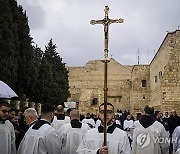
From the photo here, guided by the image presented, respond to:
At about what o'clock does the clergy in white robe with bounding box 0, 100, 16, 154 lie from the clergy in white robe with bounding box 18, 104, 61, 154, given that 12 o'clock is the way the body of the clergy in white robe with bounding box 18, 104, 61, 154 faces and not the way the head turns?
the clergy in white robe with bounding box 0, 100, 16, 154 is roughly at 8 o'clock from the clergy in white robe with bounding box 18, 104, 61, 154.

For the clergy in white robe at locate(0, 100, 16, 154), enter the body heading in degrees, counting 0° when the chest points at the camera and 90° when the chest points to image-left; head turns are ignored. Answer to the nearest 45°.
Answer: approximately 45°

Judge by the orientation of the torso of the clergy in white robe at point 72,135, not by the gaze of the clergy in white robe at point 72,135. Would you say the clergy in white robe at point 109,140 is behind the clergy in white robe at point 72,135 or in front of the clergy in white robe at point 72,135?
behind

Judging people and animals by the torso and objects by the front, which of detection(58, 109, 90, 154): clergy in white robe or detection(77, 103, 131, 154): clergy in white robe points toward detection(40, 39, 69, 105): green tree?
detection(58, 109, 90, 154): clergy in white robe

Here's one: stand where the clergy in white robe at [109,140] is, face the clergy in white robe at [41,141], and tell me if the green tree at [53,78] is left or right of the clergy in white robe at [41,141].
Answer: right

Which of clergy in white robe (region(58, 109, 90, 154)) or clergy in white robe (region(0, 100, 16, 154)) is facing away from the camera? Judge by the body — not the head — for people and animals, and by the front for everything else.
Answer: clergy in white robe (region(58, 109, 90, 154))

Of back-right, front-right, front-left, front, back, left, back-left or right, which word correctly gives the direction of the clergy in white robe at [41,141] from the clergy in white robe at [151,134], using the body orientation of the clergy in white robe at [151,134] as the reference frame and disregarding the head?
back-left

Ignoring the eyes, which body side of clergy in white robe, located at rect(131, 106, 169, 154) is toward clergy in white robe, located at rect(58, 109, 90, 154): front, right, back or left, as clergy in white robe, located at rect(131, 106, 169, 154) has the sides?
left

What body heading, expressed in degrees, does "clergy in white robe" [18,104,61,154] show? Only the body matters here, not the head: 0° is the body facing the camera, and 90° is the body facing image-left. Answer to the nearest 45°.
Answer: approximately 225°

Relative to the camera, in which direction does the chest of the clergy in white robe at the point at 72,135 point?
away from the camera

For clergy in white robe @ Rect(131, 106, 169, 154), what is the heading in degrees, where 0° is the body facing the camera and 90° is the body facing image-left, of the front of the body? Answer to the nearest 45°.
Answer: approximately 180°

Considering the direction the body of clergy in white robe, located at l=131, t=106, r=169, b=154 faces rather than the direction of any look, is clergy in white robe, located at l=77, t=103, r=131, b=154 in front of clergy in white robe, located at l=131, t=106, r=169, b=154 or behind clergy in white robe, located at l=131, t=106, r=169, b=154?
behind

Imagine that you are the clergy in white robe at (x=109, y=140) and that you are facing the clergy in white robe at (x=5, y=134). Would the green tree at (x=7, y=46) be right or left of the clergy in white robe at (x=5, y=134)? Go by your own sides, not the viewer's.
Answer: right
